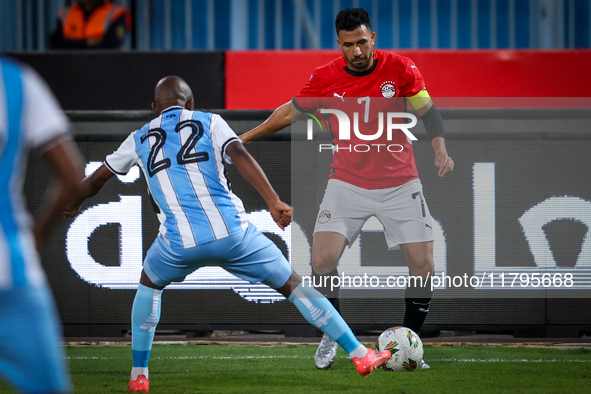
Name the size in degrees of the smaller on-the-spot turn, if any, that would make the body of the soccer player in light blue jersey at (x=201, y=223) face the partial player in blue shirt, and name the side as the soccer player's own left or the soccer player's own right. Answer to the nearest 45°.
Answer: approximately 180°

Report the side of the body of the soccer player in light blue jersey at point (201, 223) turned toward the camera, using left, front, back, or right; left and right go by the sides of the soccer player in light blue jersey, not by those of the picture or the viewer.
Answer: back

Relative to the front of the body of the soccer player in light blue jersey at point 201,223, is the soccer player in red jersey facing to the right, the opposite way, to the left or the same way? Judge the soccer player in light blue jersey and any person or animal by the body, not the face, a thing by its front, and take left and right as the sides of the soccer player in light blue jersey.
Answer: the opposite way
